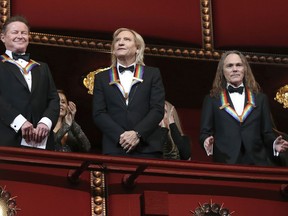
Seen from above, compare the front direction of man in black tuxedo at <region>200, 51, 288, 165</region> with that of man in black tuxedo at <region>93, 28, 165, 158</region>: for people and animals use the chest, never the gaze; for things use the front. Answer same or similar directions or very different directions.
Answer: same or similar directions

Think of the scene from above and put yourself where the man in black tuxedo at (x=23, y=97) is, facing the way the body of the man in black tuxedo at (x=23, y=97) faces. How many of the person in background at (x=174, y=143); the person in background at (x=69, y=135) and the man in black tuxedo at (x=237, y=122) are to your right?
0

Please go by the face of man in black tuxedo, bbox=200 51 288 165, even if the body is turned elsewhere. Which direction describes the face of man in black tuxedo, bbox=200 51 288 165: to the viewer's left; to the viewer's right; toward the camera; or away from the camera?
toward the camera

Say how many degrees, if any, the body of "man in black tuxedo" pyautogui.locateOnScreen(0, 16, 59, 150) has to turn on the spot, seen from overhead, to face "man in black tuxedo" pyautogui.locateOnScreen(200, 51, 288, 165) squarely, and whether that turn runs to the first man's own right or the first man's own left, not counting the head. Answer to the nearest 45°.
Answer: approximately 45° to the first man's own left

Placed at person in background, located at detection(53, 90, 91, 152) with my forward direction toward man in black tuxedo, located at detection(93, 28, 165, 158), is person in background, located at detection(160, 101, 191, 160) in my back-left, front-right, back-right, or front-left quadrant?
front-left

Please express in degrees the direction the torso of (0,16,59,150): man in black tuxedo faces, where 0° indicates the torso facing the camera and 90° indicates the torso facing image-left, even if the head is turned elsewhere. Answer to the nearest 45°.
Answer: approximately 315°

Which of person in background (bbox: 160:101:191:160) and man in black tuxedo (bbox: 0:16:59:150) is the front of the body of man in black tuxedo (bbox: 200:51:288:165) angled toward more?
the man in black tuxedo

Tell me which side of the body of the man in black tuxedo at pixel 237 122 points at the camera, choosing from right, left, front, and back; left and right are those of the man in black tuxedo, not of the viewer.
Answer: front

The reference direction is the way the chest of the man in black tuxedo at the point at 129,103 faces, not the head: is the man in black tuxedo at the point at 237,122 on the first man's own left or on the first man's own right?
on the first man's own left

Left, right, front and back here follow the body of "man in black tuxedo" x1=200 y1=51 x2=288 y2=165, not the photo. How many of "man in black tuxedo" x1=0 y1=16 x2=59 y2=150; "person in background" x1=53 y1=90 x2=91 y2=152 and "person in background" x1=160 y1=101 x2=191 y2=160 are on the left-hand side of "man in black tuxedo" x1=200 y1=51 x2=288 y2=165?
0

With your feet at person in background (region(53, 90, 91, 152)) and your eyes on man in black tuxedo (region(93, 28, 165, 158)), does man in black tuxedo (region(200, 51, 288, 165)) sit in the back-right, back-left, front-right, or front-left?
front-left

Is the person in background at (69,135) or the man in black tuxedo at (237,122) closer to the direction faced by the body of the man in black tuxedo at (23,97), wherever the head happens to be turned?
the man in black tuxedo

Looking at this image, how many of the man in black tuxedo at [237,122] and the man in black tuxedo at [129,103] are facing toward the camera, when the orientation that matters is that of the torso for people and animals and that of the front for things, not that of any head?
2

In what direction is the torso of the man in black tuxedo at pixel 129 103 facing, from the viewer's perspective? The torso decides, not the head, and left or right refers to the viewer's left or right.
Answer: facing the viewer
